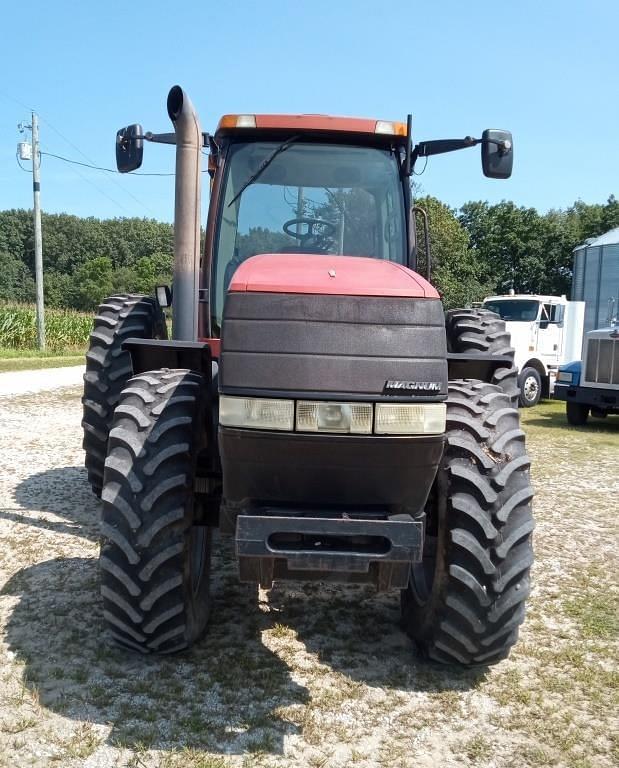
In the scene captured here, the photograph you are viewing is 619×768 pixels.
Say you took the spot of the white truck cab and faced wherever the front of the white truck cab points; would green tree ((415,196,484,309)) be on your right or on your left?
on your right

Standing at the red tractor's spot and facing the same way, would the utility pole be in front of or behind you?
behind

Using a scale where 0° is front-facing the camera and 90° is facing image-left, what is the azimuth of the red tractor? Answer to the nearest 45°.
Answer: approximately 0°

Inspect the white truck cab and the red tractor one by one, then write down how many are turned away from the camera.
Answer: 0

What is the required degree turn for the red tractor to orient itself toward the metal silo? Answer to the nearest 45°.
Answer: approximately 135° to its left

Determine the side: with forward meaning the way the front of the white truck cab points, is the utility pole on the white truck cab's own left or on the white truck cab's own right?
on the white truck cab's own right

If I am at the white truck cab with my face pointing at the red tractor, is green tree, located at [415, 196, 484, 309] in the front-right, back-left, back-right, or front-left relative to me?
back-right

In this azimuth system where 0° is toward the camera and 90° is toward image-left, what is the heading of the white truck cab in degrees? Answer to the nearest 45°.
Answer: approximately 45°

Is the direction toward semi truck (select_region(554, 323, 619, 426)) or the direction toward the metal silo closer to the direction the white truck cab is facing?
the semi truck

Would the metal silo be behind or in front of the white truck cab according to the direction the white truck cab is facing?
behind
